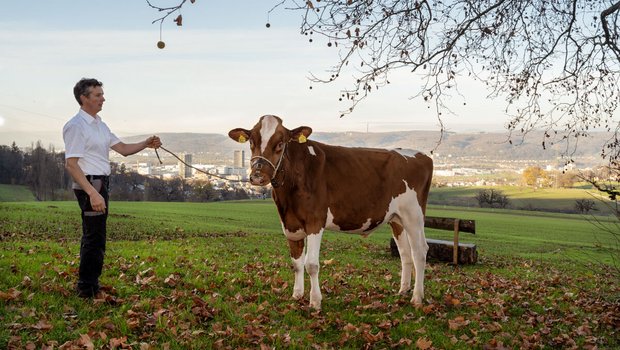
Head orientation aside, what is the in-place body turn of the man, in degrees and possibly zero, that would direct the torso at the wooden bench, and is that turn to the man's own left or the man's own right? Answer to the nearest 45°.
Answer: approximately 45° to the man's own left

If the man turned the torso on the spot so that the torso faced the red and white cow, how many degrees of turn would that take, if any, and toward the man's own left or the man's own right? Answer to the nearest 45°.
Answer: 0° — they already face it

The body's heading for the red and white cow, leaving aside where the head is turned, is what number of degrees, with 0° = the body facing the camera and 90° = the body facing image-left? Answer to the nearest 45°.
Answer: approximately 45°

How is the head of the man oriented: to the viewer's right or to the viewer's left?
to the viewer's right

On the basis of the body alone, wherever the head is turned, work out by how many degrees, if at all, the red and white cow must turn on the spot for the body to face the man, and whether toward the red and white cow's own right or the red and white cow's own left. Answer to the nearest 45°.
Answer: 0° — it already faces them

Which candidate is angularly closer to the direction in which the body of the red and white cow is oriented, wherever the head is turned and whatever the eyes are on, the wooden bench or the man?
the man

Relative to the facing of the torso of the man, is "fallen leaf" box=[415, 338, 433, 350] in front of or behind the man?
in front

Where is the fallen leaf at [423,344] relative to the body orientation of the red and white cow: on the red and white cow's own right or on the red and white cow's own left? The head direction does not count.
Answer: on the red and white cow's own left

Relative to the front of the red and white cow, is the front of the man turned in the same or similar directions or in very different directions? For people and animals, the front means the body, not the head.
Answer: very different directions

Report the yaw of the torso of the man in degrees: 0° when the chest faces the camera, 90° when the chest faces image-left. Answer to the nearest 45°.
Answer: approximately 270°

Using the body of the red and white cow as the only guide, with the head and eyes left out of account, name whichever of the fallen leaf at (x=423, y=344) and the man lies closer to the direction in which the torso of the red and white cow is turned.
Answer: the man
